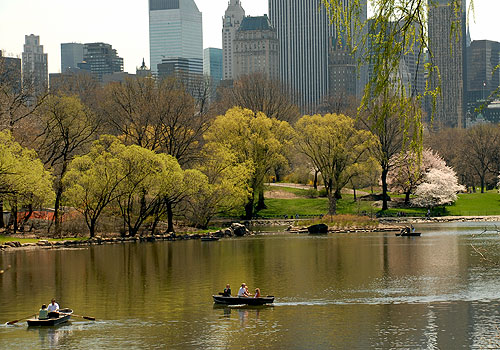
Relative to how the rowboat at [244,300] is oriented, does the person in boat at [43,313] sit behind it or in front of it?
in front

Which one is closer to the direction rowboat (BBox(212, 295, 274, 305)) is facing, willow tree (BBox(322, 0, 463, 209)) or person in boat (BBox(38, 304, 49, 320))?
the person in boat

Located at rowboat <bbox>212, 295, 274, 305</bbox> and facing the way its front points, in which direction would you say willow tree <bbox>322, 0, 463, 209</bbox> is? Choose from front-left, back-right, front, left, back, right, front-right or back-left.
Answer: left

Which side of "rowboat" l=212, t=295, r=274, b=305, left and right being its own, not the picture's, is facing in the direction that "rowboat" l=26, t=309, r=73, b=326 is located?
front

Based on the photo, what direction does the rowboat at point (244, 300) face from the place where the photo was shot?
facing to the left of the viewer
